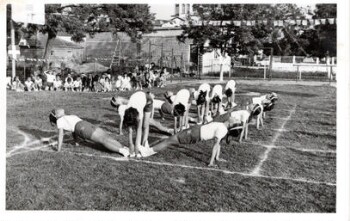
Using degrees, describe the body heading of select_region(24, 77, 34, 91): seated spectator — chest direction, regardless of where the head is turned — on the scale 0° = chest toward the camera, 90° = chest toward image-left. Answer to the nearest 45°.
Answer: approximately 0°

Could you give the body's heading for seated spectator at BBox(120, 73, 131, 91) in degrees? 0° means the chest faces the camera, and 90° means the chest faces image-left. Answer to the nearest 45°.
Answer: approximately 0°
